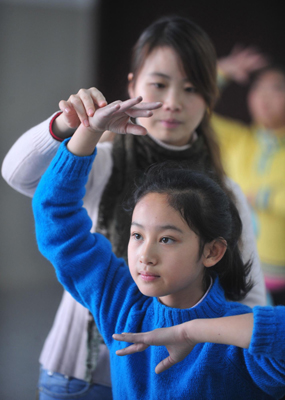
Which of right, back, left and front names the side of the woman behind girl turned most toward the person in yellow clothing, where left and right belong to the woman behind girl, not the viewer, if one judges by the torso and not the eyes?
back

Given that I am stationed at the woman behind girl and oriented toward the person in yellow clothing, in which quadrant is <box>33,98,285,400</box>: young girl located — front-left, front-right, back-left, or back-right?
back-right

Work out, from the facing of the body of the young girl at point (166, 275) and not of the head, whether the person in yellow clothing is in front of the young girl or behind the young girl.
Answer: behind

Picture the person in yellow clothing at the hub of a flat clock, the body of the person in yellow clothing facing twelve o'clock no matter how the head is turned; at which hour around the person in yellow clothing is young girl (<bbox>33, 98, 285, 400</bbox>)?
The young girl is roughly at 12 o'clock from the person in yellow clothing.

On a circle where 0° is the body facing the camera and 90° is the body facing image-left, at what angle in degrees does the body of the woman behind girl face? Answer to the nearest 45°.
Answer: approximately 0°

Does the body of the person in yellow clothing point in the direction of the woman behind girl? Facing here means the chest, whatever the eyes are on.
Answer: yes

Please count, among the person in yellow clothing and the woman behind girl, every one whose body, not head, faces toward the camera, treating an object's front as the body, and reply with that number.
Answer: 2
